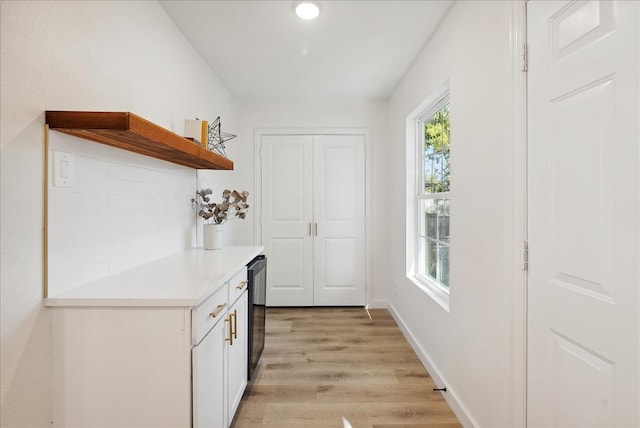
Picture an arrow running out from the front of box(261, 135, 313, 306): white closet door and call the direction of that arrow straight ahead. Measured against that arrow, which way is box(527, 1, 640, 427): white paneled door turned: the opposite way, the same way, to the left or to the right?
to the right

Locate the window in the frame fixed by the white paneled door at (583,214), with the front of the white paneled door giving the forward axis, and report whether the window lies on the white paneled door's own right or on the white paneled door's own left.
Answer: on the white paneled door's own right

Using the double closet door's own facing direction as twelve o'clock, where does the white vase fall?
The white vase is roughly at 1 o'clock from the double closet door.

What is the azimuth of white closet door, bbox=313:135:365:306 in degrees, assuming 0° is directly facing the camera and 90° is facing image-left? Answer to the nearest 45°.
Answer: approximately 0°

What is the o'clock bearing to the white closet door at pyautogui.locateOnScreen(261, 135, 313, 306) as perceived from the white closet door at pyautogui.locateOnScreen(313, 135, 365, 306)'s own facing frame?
the white closet door at pyautogui.locateOnScreen(261, 135, 313, 306) is roughly at 3 o'clock from the white closet door at pyautogui.locateOnScreen(313, 135, 365, 306).

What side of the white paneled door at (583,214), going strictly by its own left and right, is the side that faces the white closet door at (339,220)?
right

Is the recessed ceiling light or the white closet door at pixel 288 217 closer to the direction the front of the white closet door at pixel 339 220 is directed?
the recessed ceiling light

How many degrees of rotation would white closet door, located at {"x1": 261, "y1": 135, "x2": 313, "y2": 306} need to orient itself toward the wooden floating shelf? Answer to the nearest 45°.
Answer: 0° — it already faces it

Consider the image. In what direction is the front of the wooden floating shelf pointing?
to the viewer's right

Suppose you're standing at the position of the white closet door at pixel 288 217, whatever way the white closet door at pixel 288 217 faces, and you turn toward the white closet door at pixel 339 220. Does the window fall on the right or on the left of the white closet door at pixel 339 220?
right

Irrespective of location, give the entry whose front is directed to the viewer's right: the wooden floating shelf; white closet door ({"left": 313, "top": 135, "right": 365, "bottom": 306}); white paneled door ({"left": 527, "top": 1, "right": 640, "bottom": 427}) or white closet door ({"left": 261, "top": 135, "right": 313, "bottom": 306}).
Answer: the wooden floating shelf

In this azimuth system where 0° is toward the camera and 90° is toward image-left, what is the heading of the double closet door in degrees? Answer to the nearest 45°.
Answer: approximately 0°
